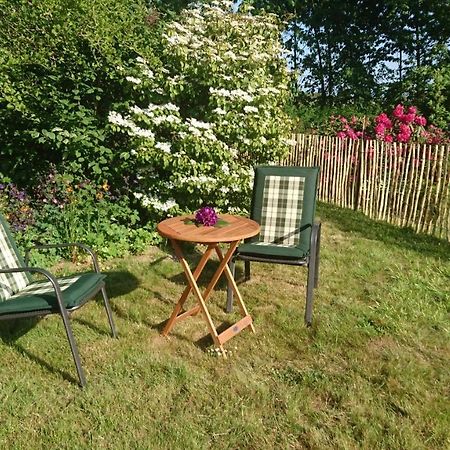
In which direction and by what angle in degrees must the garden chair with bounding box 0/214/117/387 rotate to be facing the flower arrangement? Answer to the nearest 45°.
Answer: approximately 45° to its left

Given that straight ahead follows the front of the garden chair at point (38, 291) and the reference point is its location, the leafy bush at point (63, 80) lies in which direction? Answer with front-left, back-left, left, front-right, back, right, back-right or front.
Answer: back-left

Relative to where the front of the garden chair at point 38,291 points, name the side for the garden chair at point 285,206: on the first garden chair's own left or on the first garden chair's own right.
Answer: on the first garden chair's own left

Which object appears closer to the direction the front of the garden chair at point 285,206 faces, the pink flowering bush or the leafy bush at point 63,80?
the leafy bush

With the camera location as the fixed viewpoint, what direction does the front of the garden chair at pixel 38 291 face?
facing the viewer and to the right of the viewer

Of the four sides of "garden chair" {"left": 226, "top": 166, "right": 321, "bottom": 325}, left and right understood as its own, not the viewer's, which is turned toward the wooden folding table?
front

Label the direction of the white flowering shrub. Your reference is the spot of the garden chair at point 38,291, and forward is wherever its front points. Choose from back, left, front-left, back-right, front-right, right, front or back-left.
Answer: left

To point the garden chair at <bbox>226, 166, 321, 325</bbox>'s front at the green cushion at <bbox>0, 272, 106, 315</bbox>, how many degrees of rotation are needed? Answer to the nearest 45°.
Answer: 0° — it already faces it

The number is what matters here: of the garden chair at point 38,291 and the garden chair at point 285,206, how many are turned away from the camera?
0

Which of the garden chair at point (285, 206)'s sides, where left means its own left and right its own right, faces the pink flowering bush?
back

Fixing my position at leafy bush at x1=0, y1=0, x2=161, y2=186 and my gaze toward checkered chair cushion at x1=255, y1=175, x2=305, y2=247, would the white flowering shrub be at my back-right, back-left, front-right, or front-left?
front-left

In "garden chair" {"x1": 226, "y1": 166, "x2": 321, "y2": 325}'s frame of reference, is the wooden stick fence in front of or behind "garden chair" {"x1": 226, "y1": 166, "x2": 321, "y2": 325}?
behind

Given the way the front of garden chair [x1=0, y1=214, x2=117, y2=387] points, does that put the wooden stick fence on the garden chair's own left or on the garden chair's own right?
on the garden chair's own left

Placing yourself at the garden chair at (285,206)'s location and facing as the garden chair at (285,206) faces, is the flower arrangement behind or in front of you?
in front

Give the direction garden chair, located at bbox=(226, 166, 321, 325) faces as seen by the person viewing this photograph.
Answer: facing the viewer and to the left of the viewer
